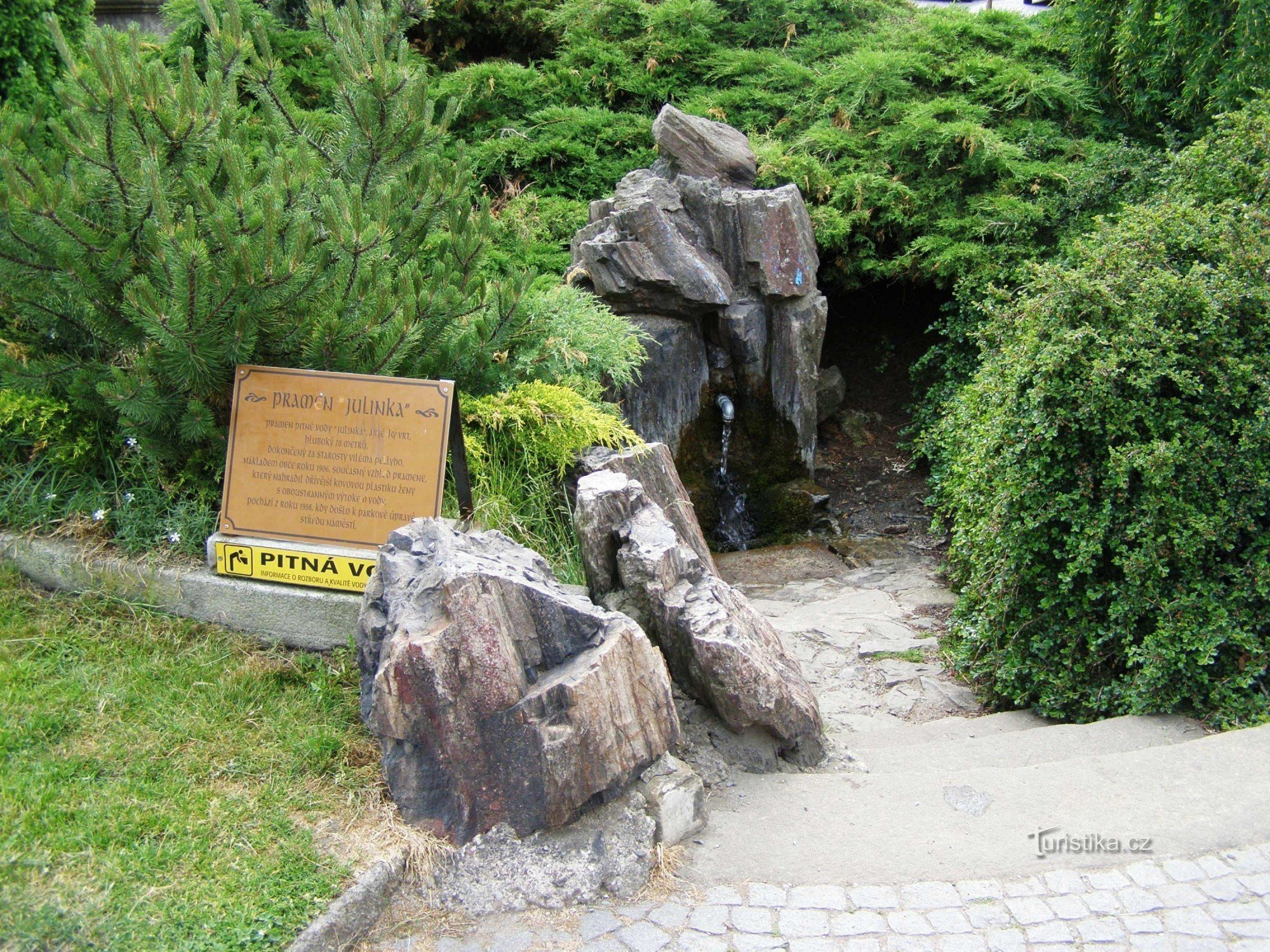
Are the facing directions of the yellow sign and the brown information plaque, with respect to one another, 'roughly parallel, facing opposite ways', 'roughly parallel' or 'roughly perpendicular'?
roughly parallel

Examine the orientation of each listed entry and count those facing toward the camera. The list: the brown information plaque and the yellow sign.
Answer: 2

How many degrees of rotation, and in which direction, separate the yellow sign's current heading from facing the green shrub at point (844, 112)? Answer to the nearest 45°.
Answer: approximately 135° to its left

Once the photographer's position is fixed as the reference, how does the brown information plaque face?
facing the viewer

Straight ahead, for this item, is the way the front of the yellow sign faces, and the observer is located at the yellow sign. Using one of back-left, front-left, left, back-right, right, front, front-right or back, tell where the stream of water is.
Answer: back-left

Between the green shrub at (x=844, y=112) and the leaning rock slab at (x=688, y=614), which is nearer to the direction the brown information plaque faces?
the leaning rock slab

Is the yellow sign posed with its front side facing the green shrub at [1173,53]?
no

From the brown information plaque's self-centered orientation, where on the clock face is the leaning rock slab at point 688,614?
The leaning rock slab is roughly at 10 o'clock from the brown information plaque.

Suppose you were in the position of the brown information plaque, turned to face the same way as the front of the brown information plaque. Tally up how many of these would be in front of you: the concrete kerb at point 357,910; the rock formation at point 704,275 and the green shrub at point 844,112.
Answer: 1

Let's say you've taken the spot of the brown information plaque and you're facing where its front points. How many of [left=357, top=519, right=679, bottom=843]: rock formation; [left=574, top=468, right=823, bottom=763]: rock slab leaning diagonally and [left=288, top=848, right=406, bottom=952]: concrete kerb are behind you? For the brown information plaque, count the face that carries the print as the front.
0

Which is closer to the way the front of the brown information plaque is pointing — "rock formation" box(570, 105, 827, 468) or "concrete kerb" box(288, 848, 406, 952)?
the concrete kerb

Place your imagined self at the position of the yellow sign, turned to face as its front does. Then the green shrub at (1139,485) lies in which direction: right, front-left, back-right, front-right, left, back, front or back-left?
left

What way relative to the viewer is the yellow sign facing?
toward the camera

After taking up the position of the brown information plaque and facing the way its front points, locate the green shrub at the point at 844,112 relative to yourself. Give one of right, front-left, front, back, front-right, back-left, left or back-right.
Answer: back-left

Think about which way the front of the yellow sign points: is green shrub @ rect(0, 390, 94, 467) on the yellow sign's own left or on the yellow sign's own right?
on the yellow sign's own right
